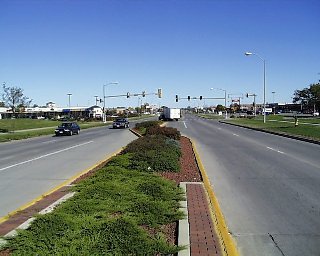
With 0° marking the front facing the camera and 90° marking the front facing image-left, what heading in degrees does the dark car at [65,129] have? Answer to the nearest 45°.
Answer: approximately 45°

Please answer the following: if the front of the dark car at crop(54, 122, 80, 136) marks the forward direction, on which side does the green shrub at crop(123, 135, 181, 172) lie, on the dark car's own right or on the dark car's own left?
on the dark car's own left
